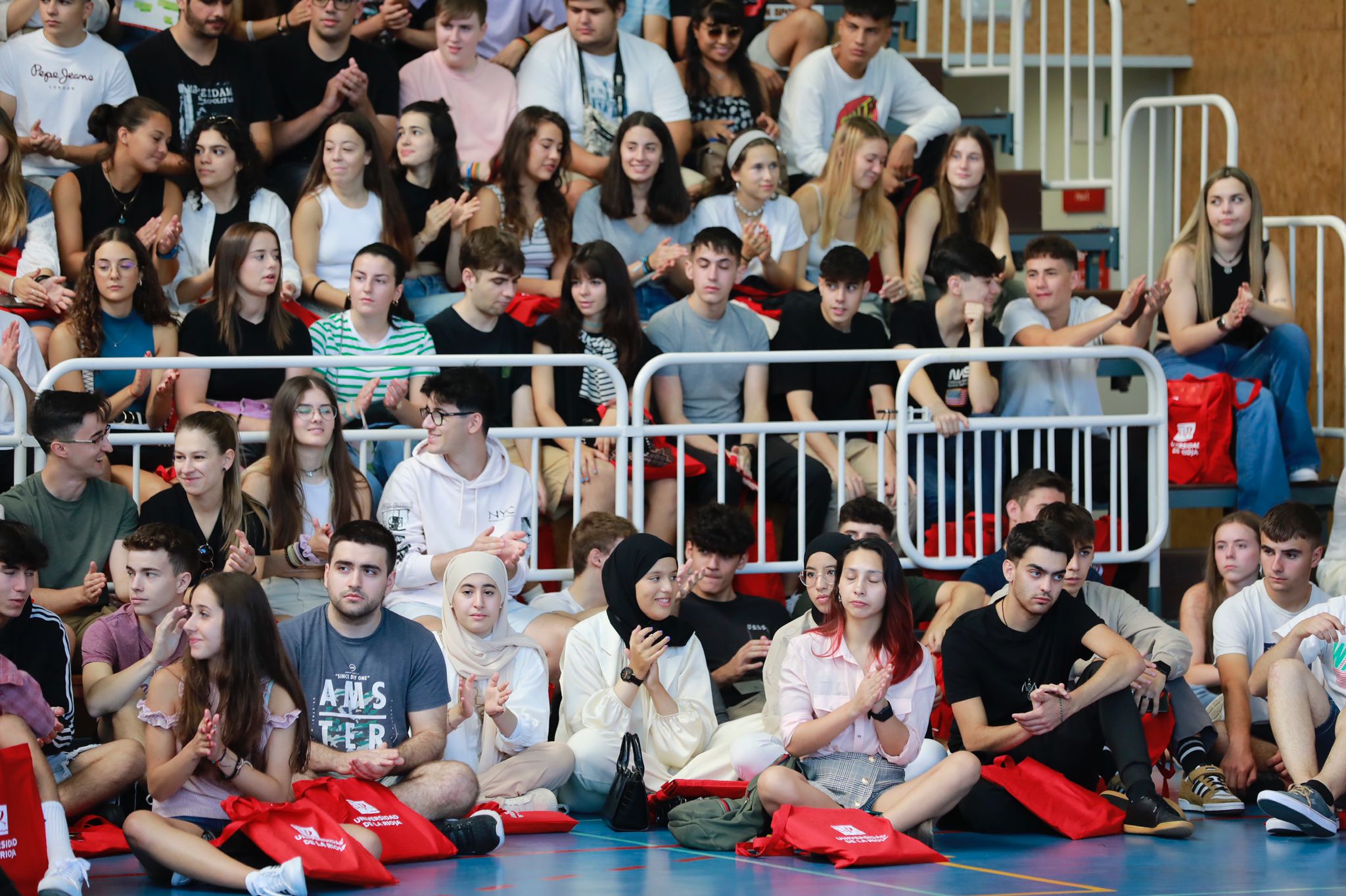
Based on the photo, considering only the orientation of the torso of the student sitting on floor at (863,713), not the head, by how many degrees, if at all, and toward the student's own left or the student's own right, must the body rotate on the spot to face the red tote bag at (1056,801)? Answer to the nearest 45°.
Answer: approximately 90° to the student's own left

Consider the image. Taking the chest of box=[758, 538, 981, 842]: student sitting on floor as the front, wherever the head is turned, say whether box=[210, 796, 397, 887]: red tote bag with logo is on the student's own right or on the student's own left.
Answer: on the student's own right

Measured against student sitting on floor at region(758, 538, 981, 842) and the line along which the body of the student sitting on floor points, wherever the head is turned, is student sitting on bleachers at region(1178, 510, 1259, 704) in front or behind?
behind

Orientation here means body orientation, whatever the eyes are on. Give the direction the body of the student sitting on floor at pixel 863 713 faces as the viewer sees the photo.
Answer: toward the camera

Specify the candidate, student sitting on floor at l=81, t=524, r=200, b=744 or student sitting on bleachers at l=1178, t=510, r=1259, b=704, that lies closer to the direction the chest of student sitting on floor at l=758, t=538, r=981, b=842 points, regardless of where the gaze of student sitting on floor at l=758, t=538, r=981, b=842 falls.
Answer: the student sitting on floor

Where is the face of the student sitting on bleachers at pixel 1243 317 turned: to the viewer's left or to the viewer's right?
to the viewer's left

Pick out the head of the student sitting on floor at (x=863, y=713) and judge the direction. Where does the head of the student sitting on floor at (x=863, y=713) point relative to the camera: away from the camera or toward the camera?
toward the camera

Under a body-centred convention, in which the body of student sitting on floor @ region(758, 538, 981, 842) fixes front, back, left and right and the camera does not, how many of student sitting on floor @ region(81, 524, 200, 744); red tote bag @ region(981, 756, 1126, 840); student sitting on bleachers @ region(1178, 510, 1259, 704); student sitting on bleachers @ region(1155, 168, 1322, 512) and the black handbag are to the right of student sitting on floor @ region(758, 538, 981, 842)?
2

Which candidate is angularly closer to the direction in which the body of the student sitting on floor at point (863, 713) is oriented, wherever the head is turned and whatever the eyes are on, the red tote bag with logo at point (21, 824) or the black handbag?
the red tote bag with logo

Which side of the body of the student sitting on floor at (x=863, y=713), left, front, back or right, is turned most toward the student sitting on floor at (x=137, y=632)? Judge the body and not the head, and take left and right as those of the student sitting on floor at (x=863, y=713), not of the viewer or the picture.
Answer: right

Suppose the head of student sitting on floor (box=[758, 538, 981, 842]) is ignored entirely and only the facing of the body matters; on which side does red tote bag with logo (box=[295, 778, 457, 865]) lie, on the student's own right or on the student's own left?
on the student's own right

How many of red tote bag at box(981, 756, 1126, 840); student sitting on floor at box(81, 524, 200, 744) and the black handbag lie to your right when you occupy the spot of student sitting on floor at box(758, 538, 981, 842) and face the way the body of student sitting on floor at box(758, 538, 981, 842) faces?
2

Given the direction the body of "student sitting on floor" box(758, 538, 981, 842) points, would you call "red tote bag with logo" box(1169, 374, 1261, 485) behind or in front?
behind
